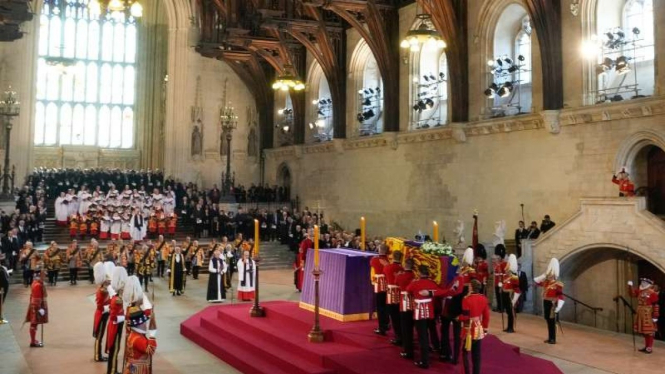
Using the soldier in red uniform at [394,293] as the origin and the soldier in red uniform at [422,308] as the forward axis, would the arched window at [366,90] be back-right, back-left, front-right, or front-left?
back-left

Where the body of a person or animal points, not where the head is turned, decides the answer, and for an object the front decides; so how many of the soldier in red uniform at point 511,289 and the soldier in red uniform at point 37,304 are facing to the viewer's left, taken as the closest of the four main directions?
1

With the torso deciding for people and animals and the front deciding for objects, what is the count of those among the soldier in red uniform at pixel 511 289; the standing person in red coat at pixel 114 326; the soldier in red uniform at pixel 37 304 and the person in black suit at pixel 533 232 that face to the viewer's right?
2

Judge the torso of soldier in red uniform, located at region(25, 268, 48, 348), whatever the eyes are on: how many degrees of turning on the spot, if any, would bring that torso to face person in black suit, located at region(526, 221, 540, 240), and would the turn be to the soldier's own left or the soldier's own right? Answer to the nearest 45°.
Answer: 0° — they already face them

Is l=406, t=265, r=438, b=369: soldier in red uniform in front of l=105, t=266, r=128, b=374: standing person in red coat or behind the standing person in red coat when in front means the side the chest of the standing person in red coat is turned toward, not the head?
in front

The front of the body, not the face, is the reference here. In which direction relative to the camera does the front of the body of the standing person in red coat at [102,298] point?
to the viewer's right

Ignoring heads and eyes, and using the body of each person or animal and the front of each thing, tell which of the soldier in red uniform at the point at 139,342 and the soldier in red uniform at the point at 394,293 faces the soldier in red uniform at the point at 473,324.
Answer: the soldier in red uniform at the point at 139,342

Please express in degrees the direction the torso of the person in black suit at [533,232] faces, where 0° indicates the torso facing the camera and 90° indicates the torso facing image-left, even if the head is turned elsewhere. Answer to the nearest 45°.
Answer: approximately 45°

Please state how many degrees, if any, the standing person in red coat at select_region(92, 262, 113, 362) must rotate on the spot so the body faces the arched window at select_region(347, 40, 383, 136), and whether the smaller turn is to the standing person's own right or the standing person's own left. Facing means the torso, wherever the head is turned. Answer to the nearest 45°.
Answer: approximately 45° to the standing person's own left
